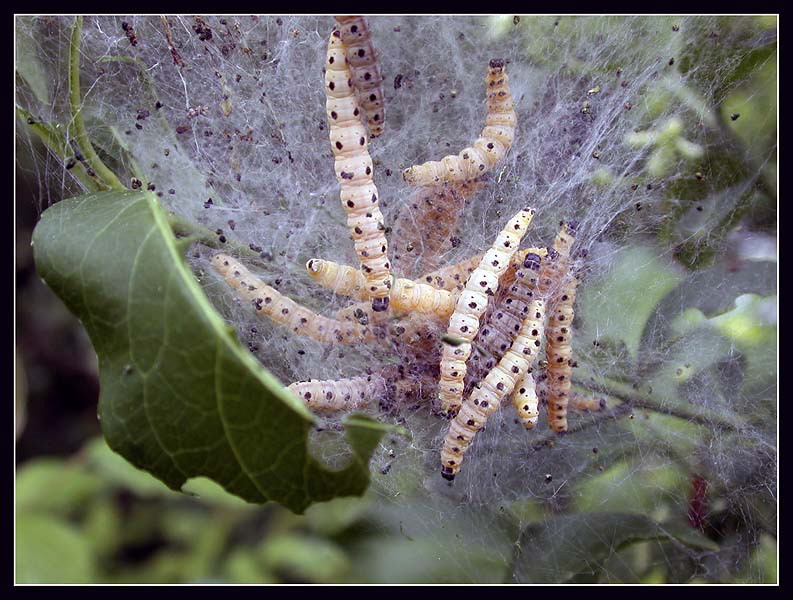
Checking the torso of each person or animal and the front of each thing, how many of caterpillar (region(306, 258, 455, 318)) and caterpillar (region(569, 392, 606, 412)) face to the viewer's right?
1

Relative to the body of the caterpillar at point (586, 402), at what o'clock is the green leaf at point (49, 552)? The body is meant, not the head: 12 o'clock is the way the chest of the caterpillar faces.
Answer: The green leaf is roughly at 6 o'clock from the caterpillar.

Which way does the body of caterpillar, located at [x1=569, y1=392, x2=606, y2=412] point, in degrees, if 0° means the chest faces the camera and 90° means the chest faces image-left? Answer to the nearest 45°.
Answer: approximately 270°

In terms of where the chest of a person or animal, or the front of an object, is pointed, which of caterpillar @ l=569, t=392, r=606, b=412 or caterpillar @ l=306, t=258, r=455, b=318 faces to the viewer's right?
caterpillar @ l=569, t=392, r=606, b=412

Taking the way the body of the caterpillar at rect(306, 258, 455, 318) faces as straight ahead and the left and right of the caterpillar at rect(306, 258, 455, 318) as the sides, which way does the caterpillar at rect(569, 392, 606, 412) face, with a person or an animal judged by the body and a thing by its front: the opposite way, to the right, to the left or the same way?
the opposite way

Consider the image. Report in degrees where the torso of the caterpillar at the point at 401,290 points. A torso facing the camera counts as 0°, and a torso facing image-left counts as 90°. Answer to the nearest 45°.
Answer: approximately 90°
